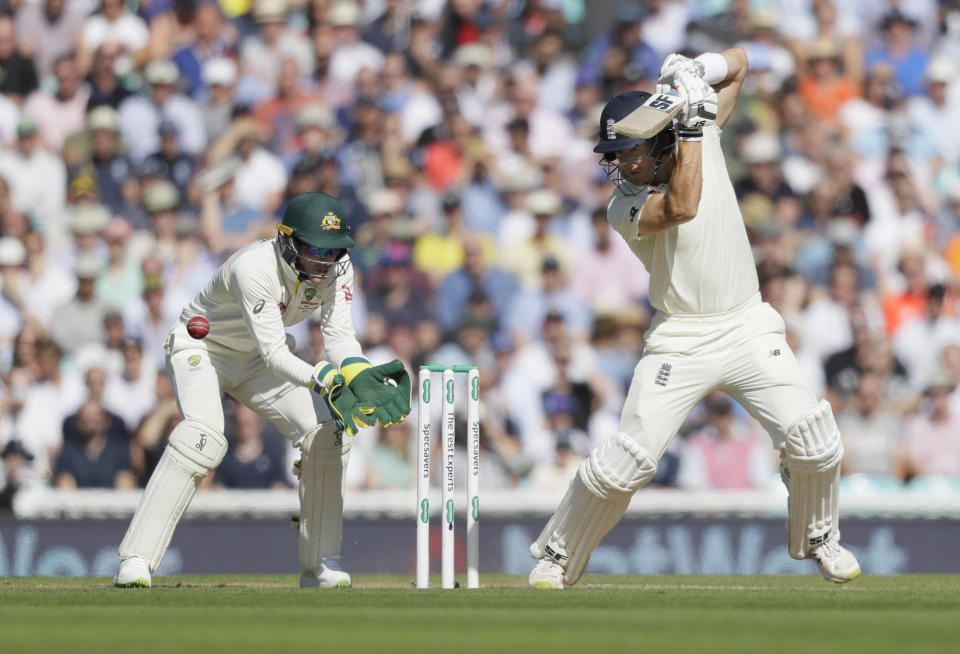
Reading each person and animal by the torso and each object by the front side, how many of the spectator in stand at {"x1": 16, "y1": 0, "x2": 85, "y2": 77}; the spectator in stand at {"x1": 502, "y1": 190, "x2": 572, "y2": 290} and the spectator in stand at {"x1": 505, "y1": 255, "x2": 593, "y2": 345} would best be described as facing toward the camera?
3

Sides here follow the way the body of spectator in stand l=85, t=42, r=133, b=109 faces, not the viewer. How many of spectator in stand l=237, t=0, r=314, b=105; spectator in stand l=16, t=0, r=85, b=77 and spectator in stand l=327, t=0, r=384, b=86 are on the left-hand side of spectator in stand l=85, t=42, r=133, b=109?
2

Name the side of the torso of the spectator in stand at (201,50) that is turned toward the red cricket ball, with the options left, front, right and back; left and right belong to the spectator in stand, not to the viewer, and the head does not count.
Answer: front

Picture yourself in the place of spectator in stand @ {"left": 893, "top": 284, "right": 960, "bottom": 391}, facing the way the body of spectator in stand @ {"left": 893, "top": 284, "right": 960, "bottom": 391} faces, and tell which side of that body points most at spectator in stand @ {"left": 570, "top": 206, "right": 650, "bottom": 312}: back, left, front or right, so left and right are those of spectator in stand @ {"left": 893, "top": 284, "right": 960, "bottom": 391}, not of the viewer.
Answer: right

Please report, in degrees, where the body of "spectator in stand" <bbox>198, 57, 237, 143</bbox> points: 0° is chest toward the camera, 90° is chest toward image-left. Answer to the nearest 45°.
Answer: approximately 0°

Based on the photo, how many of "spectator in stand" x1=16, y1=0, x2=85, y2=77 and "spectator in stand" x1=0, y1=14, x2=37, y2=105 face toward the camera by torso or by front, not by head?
2

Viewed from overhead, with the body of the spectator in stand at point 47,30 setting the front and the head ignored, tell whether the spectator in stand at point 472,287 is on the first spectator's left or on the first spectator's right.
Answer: on the first spectator's left

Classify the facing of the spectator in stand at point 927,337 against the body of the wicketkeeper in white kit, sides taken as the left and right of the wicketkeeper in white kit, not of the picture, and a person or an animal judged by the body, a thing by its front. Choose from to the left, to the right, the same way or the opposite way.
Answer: to the right
